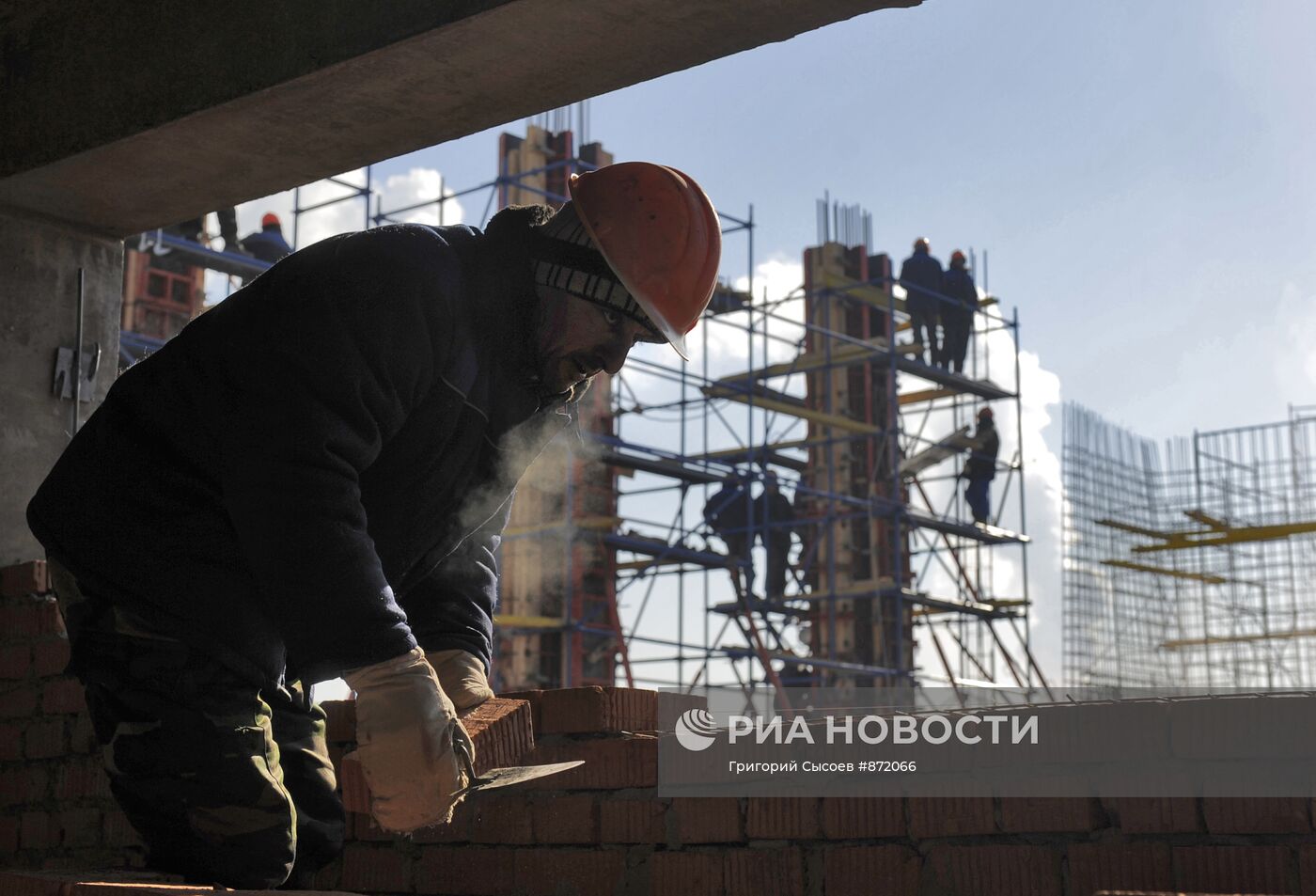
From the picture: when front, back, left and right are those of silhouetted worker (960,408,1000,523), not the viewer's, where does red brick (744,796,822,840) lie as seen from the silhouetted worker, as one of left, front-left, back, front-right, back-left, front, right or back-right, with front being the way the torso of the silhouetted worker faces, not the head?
left

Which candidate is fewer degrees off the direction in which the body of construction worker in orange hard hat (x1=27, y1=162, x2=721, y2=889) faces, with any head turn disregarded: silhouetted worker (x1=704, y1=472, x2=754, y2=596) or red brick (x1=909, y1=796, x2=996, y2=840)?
the red brick

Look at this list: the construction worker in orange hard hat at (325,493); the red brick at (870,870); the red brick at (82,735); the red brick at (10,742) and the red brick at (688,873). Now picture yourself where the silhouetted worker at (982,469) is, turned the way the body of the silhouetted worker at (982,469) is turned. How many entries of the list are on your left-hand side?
5

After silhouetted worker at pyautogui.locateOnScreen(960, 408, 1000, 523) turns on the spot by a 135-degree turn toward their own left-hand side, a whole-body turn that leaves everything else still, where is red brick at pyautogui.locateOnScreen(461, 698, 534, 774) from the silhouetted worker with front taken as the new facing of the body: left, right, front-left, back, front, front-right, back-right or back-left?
front-right

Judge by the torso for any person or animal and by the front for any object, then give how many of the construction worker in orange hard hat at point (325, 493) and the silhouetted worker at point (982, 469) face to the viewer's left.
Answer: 1

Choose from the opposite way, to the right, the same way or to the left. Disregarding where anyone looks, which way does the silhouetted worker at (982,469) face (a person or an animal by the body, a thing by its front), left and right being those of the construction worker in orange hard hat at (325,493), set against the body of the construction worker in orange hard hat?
the opposite way

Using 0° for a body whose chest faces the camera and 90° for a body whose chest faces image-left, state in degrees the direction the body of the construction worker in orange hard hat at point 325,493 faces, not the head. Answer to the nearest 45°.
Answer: approximately 270°

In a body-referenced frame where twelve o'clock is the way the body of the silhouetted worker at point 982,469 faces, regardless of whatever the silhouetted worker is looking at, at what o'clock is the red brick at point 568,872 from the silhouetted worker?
The red brick is roughly at 9 o'clock from the silhouetted worker.

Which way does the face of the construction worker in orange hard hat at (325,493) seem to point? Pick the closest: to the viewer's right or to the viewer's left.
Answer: to the viewer's right

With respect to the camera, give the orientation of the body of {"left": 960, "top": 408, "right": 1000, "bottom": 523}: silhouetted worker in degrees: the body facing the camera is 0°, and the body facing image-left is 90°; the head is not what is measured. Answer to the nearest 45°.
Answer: approximately 90°

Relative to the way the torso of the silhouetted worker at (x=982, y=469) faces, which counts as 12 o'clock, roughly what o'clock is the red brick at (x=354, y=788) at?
The red brick is roughly at 9 o'clock from the silhouetted worker.

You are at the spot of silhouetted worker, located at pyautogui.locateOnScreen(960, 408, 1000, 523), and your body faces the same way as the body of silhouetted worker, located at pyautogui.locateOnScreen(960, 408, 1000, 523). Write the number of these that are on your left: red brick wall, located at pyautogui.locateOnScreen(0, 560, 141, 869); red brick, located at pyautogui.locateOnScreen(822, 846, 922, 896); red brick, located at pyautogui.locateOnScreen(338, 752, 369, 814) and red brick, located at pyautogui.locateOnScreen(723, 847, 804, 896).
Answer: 4

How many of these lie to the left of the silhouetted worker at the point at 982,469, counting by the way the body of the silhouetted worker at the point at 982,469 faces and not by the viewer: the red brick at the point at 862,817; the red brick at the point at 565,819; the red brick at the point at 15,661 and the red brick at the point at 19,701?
4
